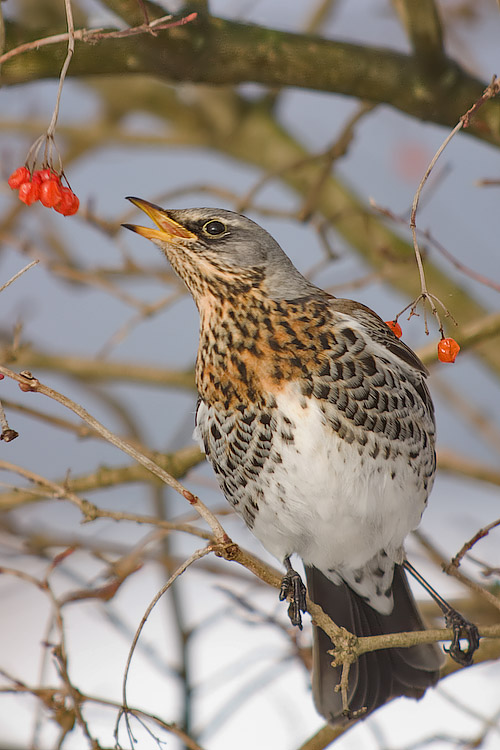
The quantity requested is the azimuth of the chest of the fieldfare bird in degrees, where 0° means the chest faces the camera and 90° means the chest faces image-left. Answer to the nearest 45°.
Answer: approximately 45°
